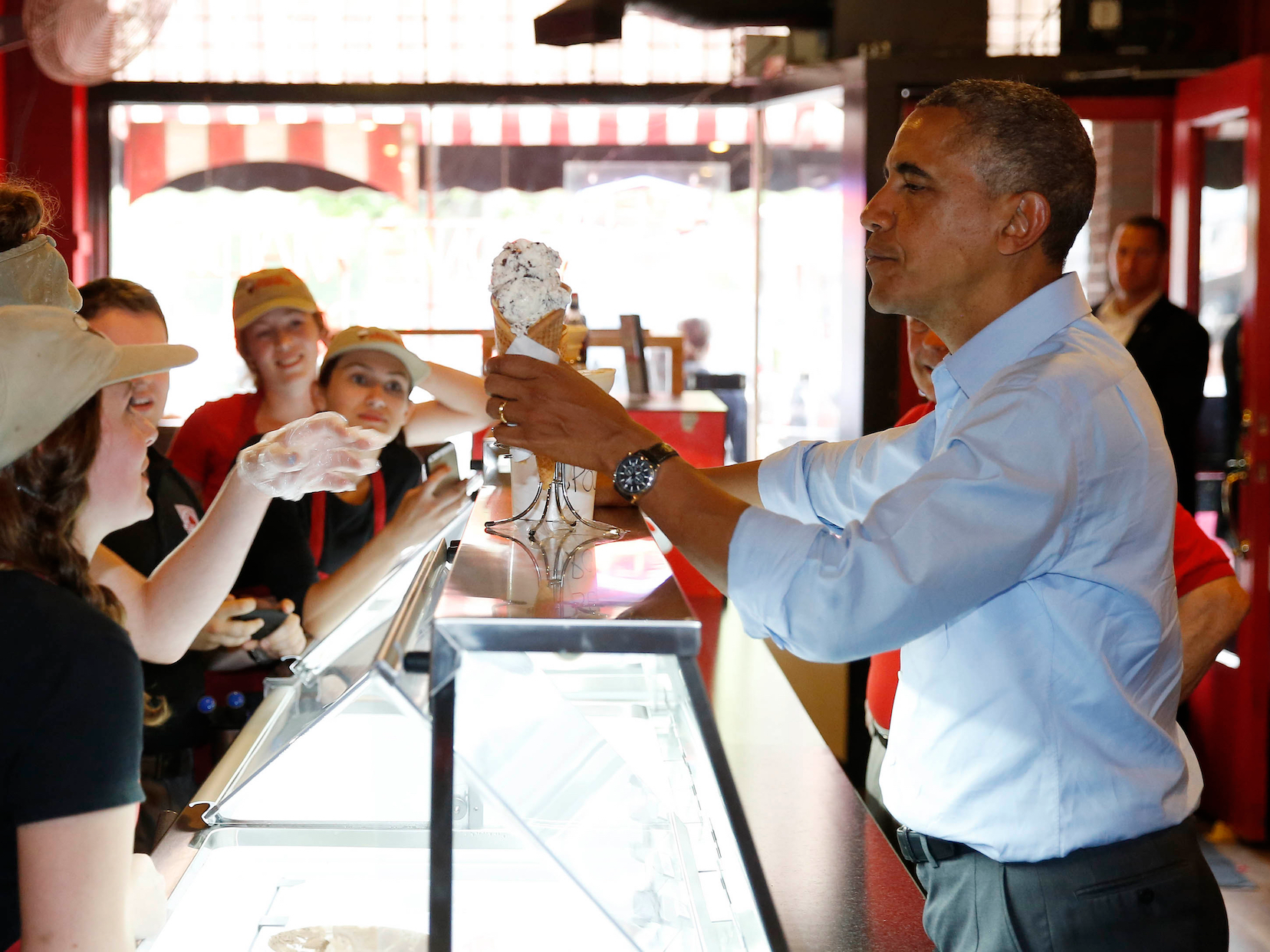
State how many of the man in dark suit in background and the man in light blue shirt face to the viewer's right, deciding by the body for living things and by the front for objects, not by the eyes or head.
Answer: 0

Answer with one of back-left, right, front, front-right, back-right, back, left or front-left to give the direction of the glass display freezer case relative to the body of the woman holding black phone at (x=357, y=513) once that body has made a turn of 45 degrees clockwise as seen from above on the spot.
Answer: front

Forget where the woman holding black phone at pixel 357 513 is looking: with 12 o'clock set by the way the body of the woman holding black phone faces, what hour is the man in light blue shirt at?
The man in light blue shirt is roughly at 1 o'clock from the woman holding black phone.

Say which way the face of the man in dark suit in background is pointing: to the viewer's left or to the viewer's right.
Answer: to the viewer's left

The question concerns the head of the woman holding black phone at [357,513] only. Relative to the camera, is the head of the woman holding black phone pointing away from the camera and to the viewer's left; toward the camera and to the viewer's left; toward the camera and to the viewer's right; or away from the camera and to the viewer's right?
toward the camera and to the viewer's right

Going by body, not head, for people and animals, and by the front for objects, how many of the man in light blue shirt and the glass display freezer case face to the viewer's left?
1

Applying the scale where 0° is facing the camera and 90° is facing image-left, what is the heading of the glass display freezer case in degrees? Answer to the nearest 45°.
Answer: approximately 270°

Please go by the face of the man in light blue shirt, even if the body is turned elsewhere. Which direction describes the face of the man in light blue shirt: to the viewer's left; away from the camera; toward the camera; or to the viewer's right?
to the viewer's left

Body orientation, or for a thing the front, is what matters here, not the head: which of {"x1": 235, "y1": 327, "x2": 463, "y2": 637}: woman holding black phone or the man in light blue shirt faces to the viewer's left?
the man in light blue shirt

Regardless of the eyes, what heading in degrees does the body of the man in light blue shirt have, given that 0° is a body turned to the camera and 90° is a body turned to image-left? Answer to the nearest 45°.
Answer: approximately 90°
